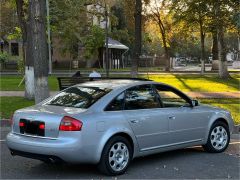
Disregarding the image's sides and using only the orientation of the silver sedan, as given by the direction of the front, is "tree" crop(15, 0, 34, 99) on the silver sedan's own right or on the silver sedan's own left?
on the silver sedan's own left

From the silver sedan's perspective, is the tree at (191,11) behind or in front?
in front

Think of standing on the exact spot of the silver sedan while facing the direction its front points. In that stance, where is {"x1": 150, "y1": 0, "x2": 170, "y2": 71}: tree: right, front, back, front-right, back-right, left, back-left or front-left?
front-left

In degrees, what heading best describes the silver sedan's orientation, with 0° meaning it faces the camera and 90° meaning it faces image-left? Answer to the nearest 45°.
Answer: approximately 225°
